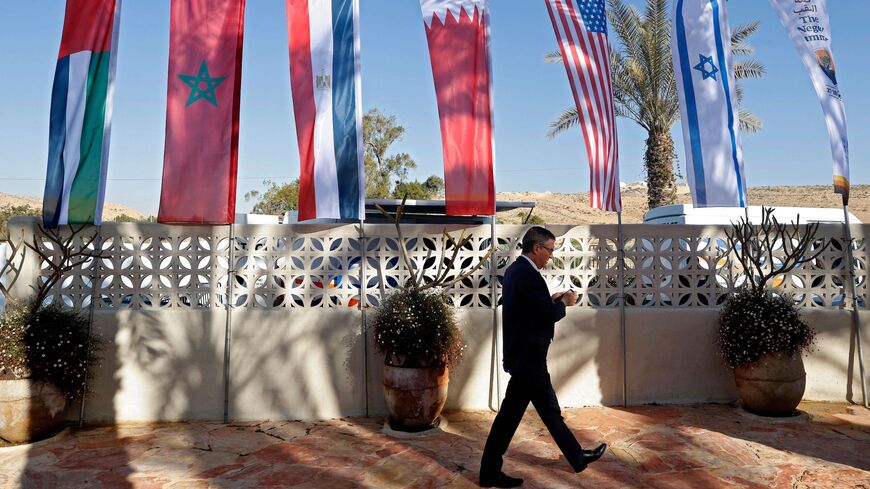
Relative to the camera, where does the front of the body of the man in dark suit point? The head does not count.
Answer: to the viewer's right

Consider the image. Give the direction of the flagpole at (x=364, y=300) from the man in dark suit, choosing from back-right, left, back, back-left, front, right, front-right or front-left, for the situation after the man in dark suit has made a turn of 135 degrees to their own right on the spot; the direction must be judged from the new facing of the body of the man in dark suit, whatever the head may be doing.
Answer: right

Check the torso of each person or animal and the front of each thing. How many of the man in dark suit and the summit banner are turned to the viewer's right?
1

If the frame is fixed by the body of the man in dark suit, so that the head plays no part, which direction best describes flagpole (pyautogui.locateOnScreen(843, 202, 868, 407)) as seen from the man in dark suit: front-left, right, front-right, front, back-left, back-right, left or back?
front-left

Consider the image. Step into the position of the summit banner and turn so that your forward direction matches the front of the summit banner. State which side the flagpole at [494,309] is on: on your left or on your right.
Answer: on your right

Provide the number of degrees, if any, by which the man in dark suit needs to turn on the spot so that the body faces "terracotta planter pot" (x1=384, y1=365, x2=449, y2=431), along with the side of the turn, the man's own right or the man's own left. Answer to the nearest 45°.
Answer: approximately 135° to the man's own left

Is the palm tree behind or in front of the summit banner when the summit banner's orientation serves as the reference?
behind

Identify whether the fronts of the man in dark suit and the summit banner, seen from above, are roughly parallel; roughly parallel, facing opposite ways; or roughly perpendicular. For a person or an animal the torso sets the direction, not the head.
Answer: roughly perpendicular

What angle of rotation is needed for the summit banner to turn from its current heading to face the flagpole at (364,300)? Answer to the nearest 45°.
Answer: approximately 45° to its right

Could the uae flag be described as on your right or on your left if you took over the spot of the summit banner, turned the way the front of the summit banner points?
on your right

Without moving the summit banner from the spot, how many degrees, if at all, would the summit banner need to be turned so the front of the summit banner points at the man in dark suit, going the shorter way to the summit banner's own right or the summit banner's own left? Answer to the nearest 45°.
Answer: approximately 45° to the summit banner's own right

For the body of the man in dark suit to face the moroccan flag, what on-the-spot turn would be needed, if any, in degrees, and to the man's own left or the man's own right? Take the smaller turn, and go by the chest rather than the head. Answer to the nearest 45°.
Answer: approximately 180°

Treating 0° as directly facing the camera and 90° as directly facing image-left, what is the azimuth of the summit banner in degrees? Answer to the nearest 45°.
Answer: approximately 0°

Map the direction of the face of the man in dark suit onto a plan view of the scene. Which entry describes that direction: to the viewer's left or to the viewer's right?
to the viewer's right
